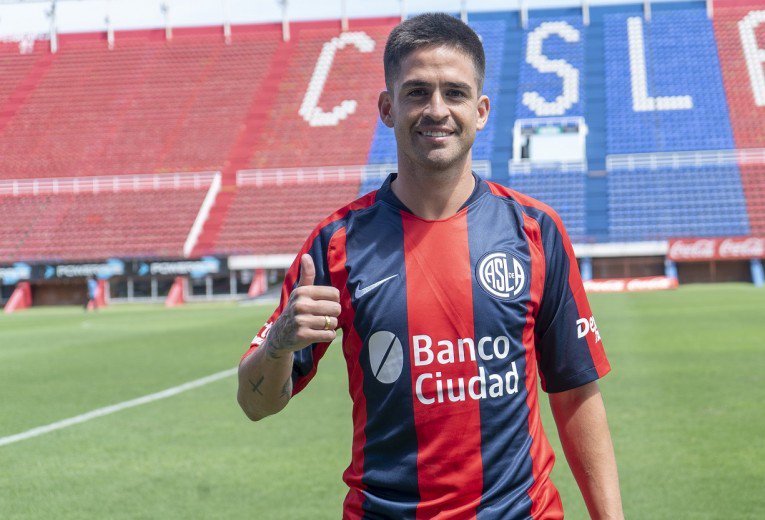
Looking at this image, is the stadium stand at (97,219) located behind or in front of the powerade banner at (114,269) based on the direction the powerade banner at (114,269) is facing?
behind

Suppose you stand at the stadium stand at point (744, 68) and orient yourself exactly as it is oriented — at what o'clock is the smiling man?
The smiling man is roughly at 12 o'clock from the stadium stand.

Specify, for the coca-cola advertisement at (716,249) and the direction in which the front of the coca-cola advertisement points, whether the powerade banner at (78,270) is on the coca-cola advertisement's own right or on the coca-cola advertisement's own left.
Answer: on the coca-cola advertisement's own right

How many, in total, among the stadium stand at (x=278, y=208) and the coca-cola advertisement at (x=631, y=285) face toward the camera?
2

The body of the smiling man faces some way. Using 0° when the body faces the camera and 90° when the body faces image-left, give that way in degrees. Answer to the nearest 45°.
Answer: approximately 0°

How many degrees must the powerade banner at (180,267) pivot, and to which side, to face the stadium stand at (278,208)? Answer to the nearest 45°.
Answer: approximately 135° to its left

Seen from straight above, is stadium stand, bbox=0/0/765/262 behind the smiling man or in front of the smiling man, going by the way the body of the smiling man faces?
behind

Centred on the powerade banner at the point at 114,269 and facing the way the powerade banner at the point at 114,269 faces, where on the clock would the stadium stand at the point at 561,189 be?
The stadium stand is roughly at 9 o'clock from the powerade banner.

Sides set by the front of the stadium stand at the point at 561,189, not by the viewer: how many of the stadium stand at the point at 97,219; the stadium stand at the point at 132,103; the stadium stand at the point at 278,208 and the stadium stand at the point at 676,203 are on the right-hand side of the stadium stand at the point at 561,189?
3

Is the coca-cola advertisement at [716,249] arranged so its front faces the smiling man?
yes
